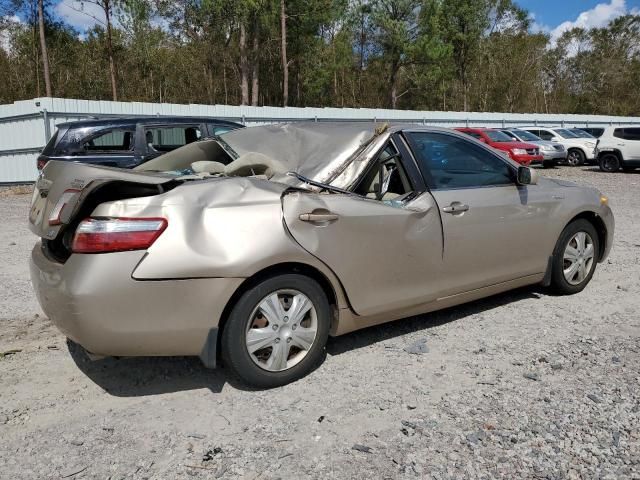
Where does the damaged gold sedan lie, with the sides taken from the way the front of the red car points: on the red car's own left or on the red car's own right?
on the red car's own right

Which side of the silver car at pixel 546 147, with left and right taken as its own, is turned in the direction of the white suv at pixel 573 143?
left

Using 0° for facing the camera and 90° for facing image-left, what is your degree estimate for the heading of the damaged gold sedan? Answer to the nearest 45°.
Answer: approximately 225°

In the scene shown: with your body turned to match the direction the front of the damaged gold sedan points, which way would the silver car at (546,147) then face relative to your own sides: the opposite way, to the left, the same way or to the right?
to the right

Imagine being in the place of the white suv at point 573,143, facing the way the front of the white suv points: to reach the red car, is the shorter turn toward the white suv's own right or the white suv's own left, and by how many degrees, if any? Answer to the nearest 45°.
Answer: approximately 90° to the white suv's own right

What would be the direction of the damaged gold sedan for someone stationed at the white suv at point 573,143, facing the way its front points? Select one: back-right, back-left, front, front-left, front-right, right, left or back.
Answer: front-right

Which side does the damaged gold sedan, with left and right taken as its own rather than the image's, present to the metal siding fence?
left

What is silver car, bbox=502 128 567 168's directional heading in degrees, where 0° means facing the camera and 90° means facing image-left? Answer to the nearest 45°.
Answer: approximately 315°
